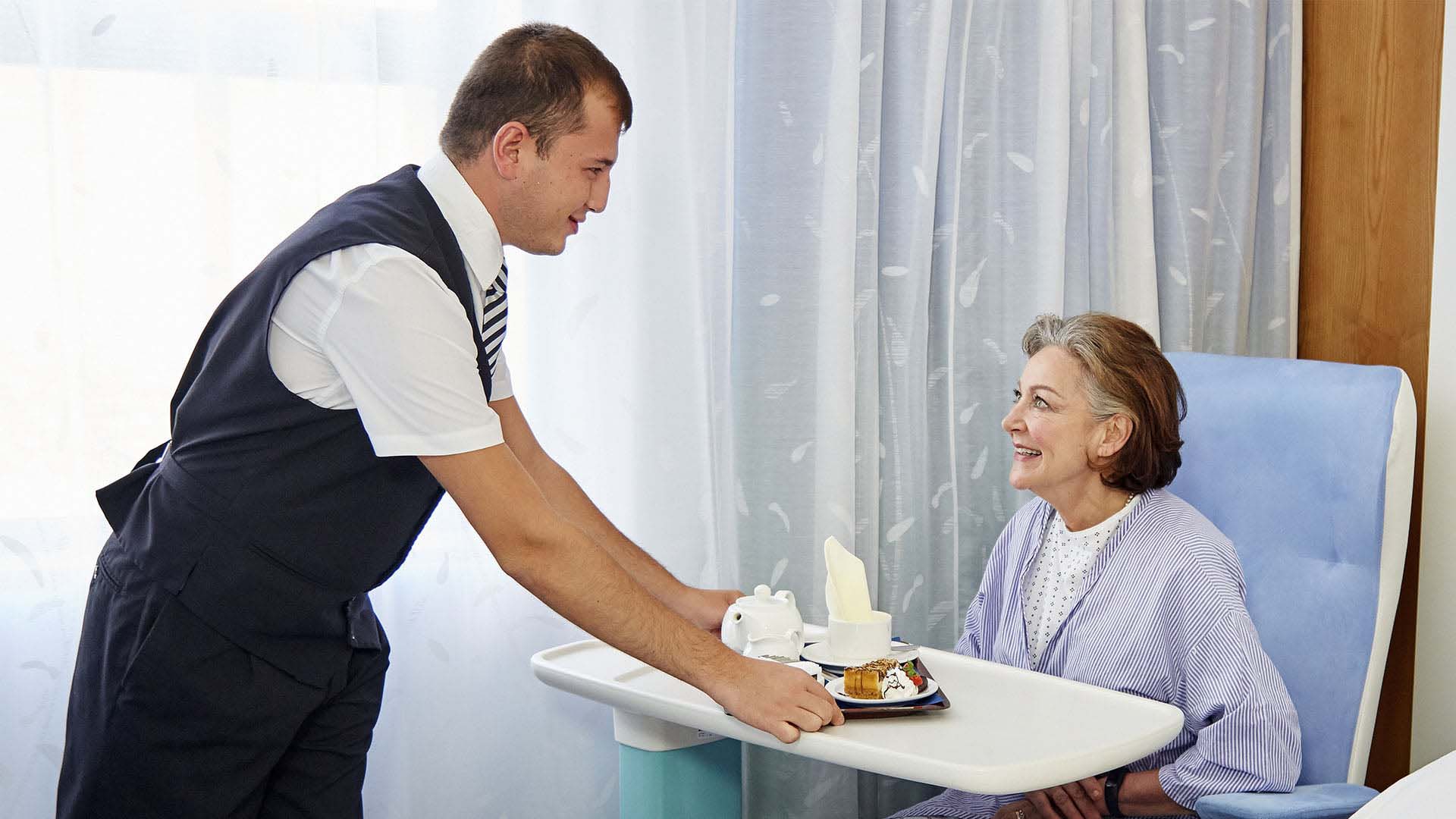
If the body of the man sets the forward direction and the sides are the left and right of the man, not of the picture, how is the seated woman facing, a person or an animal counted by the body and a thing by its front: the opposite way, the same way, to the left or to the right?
the opposite way

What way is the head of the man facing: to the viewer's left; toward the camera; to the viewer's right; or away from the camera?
to the viewer's right

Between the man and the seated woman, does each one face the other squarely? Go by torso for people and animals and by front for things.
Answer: yes

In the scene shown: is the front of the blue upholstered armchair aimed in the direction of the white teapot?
yes

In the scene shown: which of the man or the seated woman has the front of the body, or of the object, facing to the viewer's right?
the man

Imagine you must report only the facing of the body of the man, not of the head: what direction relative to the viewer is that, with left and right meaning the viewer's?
facing to the right of the viewer
